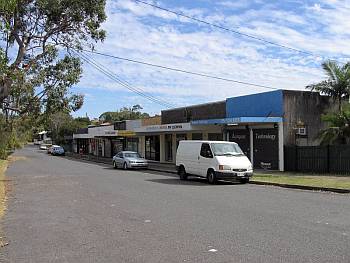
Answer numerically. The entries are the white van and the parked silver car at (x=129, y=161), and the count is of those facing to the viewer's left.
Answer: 0

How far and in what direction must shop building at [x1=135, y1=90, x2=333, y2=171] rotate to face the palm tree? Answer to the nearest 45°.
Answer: approximately 135° to its left

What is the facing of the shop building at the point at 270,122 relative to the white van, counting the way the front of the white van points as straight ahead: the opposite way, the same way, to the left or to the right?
to the right

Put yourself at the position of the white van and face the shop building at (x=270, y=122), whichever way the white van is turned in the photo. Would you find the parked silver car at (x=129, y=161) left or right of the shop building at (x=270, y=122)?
left

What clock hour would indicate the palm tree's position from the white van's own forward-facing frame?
The palm tree is roughly at 9 o'clock from the white van.

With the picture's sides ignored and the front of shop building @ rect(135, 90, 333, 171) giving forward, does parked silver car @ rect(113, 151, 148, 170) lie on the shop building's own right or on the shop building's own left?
on the shop building's own right

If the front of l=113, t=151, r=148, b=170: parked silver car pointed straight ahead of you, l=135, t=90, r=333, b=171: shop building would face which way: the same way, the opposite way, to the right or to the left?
to the right

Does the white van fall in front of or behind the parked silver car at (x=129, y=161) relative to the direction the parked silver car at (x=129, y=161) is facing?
in front

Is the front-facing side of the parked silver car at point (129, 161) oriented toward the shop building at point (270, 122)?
yes

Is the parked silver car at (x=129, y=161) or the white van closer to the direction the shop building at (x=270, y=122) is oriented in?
the white van

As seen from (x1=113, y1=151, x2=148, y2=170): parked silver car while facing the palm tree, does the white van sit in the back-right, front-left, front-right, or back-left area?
front-right

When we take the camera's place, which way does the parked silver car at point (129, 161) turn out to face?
facing the viewer and to the right of the viewer
